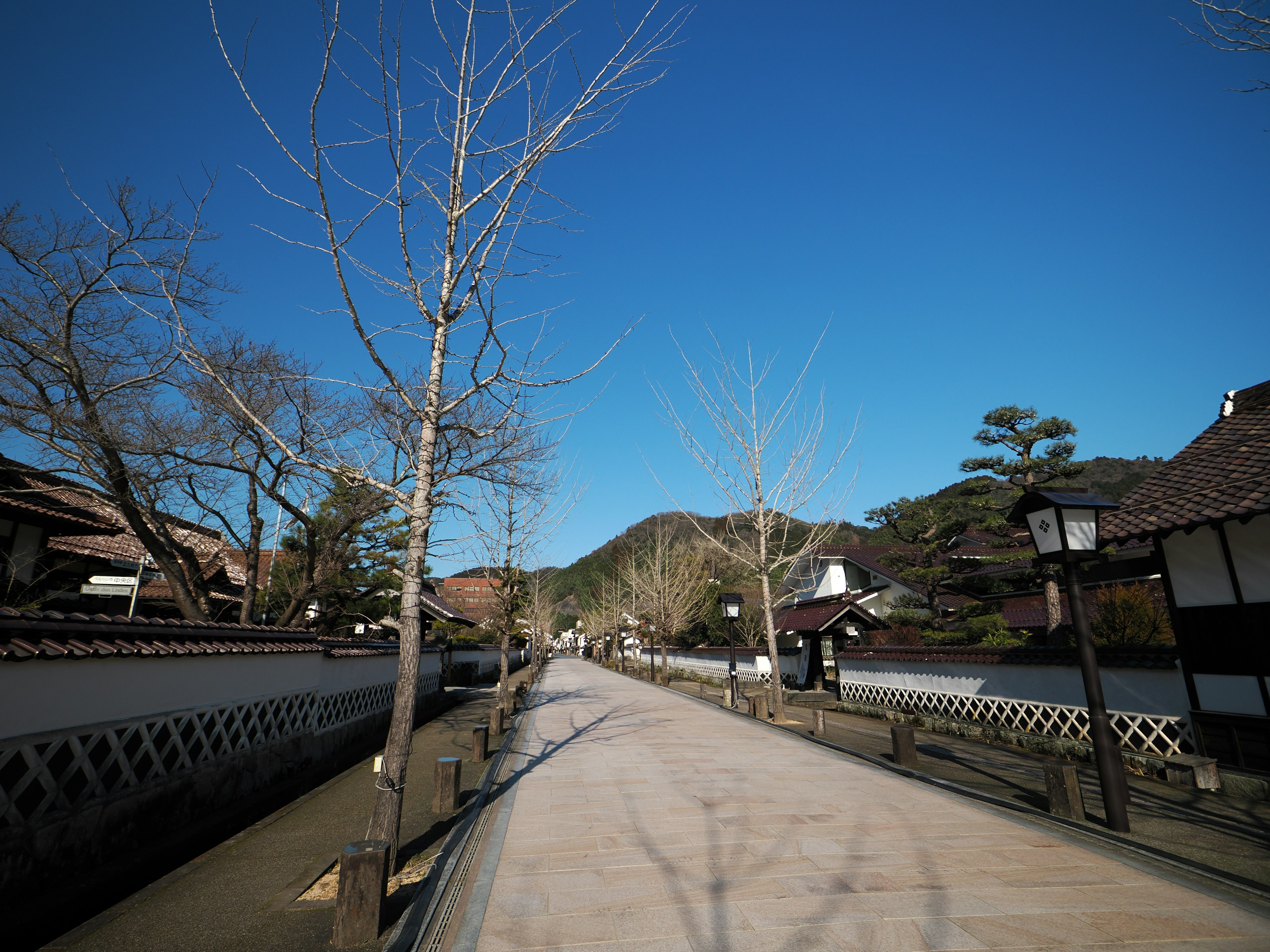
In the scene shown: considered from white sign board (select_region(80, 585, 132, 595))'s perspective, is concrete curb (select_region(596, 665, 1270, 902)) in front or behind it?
in front

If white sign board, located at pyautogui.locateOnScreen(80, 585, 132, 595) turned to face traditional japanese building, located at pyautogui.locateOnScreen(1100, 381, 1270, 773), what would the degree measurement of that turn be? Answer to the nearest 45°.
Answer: approximately 45° to its left

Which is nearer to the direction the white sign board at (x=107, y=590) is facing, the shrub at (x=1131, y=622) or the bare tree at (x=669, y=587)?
the shrub

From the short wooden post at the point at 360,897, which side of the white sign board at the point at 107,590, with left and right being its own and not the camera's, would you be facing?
front

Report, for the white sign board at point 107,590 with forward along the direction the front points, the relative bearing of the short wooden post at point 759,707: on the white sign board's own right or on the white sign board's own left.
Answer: on the white sign board's own left

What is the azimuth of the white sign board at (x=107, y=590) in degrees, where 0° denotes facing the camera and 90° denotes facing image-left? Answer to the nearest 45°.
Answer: approximately 0°

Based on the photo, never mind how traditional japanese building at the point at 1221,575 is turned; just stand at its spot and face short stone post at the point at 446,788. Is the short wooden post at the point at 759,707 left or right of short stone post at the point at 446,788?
right

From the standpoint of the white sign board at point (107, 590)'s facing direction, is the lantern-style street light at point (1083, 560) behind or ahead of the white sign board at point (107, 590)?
ahead

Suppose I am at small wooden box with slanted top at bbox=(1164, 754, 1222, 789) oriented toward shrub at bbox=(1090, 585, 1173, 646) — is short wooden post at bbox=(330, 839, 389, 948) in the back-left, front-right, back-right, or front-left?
back-left

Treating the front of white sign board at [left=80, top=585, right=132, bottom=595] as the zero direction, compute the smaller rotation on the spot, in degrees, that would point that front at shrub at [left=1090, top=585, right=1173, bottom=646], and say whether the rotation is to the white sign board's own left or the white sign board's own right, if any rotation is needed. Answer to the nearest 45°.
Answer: approximately 45° to the white sign board's own left

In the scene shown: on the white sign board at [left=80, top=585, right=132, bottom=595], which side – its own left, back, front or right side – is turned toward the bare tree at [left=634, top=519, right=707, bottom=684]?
left

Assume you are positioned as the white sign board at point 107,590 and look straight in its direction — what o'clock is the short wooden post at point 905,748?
The short wooden post is roughly at 11 o'clock from the white sign board.
